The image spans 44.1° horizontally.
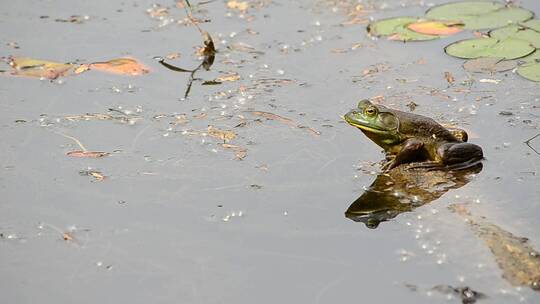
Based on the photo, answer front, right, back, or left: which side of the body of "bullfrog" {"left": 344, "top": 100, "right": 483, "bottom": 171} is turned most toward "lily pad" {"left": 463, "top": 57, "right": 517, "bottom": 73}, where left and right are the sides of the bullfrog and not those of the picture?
right

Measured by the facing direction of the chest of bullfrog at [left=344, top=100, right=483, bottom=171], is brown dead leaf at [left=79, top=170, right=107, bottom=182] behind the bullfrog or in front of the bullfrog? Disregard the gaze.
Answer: in front

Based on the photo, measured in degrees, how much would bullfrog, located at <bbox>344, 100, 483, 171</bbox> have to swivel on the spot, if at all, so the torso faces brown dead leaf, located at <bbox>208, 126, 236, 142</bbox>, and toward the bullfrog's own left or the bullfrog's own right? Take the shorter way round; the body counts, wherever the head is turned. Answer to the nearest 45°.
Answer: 0° — it already faces it

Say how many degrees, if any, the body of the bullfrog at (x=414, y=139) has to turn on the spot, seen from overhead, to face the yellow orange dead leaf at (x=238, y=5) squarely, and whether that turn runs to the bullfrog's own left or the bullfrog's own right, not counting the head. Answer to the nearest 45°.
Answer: approximately 45° to the bullfrog's own right

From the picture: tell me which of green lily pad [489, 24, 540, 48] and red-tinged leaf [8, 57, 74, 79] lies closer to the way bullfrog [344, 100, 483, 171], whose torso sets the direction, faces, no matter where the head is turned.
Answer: the red-tinged leaf

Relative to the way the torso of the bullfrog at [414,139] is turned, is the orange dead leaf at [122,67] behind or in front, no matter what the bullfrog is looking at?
in front

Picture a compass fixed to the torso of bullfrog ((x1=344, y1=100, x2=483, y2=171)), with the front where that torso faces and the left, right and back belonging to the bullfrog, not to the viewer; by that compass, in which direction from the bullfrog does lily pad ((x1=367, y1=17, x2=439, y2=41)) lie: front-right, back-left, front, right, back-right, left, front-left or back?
right

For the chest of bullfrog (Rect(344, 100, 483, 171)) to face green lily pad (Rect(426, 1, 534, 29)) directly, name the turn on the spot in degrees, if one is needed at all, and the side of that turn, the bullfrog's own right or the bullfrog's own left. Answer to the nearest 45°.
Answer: approximately 90° to the bullfrog's own right

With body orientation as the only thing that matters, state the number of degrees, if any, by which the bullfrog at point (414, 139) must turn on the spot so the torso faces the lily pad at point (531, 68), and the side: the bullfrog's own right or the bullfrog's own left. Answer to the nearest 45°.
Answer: approximately 135° to the bullfrog's own right

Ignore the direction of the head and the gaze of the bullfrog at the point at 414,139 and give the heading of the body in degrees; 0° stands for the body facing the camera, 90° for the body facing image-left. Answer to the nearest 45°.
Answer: approximately 90°

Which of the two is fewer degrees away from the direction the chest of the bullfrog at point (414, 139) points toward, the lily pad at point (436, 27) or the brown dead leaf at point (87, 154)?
the brown dead leaf

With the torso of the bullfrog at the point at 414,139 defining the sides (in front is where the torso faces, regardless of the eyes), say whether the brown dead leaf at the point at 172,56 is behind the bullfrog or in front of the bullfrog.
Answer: in front
